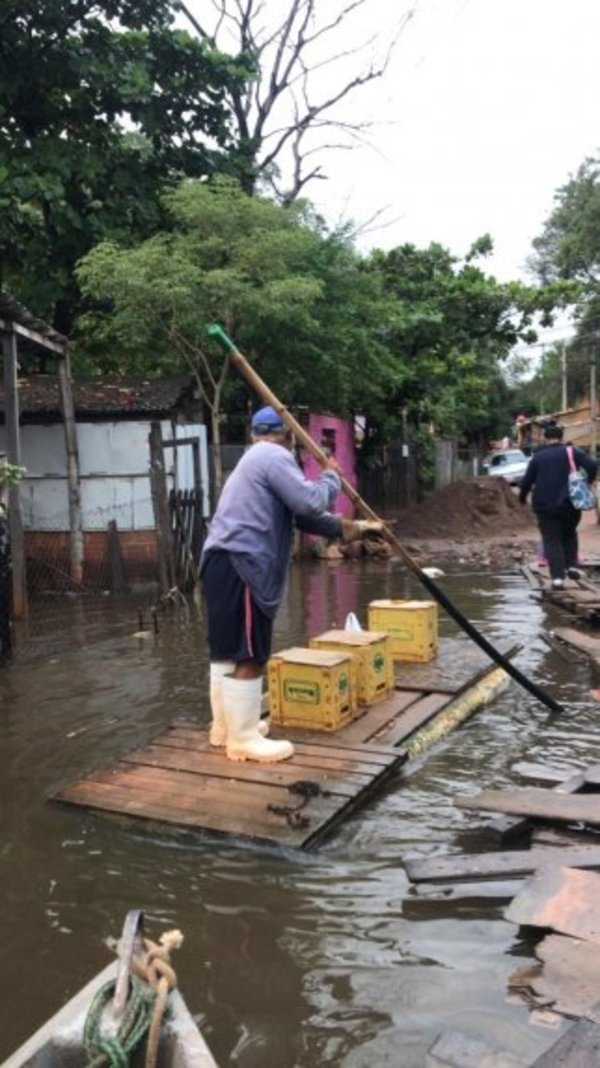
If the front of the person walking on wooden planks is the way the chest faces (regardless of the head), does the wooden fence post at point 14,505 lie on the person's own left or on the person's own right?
on the person's own left

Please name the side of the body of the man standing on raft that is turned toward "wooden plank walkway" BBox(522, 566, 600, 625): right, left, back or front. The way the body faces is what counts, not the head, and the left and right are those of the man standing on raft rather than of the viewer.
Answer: front

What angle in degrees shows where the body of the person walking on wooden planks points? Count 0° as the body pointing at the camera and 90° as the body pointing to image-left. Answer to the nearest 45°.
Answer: approximately 180°

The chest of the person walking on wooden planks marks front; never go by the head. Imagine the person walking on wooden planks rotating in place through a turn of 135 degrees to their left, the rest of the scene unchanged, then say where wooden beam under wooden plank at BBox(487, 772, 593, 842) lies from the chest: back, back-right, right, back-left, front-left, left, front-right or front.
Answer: front-left

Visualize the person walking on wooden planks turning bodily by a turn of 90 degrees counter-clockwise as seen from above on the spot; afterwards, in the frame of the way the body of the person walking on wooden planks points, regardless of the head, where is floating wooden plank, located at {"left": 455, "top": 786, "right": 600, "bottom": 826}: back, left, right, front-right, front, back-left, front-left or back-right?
left

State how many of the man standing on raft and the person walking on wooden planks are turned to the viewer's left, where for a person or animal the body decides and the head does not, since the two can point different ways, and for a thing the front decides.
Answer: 0

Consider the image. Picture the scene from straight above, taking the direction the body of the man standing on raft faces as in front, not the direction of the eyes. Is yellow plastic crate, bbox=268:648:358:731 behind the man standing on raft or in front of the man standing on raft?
in front

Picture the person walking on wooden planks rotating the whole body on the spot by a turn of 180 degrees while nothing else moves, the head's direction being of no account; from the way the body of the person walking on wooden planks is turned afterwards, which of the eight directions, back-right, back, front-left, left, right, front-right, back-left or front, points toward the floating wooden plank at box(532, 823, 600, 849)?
front

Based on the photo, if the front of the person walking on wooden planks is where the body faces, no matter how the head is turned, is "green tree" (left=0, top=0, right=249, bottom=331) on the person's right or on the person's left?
on the person's left

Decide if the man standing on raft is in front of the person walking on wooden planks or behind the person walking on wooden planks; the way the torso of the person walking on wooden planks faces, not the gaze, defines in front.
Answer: behind

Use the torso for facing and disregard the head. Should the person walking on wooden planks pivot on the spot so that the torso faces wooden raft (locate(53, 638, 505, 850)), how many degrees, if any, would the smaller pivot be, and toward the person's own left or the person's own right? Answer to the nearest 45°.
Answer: approximately 180°

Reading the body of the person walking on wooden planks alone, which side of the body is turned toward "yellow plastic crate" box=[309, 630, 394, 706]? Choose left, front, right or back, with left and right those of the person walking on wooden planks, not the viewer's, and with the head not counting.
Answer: back

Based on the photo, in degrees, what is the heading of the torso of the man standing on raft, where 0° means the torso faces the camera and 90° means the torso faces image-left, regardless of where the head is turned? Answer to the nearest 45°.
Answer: approximately 225°

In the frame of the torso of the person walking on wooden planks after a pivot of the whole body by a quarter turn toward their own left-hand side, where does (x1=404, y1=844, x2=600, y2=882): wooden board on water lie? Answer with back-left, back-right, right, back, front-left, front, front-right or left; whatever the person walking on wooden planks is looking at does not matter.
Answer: left
